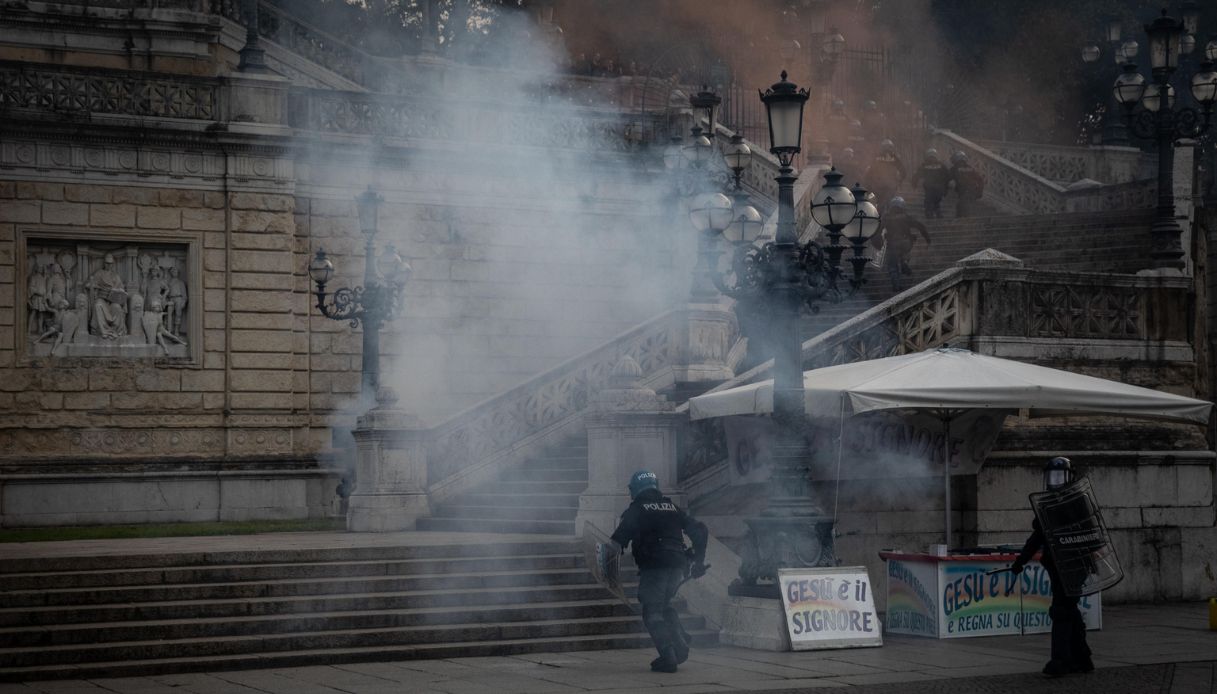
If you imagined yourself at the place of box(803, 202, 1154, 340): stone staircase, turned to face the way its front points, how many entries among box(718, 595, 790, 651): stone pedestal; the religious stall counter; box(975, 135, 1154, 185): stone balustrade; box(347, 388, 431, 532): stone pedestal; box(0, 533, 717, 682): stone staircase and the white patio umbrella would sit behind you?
1

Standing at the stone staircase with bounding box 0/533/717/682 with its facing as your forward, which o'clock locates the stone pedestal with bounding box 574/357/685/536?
The stone pedestal is roughly at 8 o'clock from the stone staircase.

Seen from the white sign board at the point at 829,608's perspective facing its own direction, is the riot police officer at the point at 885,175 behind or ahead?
behind

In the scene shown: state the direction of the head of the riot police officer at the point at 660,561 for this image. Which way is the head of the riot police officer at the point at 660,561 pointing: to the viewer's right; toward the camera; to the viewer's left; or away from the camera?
away from the camera

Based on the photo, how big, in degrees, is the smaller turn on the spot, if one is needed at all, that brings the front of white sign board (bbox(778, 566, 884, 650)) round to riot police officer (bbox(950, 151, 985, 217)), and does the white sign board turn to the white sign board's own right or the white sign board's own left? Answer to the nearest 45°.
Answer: approximately 180°

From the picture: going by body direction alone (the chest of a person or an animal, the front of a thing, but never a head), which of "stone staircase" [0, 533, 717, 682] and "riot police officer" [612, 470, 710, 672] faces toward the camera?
the stone staircase

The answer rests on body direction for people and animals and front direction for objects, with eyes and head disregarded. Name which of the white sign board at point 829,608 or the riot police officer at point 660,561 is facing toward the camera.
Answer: the white sign board

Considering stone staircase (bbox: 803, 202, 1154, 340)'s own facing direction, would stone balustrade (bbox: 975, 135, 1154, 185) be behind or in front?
behind

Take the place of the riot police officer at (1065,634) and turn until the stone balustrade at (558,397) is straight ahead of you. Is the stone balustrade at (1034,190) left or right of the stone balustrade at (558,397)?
right

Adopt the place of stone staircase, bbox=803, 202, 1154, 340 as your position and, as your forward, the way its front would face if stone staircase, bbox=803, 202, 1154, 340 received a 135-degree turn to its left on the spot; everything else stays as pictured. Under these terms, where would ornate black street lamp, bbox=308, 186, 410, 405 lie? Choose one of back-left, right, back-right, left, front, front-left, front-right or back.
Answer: back

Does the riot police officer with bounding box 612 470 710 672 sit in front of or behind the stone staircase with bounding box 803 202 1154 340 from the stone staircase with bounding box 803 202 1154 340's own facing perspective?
in front

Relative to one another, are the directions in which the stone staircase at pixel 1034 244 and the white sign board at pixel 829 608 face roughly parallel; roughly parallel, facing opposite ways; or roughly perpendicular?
roughly parallel

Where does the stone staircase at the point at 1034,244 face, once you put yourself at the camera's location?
facing the viewer

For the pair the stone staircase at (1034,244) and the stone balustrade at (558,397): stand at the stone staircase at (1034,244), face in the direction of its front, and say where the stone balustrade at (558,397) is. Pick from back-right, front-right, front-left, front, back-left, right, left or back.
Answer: front-right

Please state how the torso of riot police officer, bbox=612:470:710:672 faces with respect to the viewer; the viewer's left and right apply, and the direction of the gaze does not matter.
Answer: facing away from the viewer and to the left of the viewer
